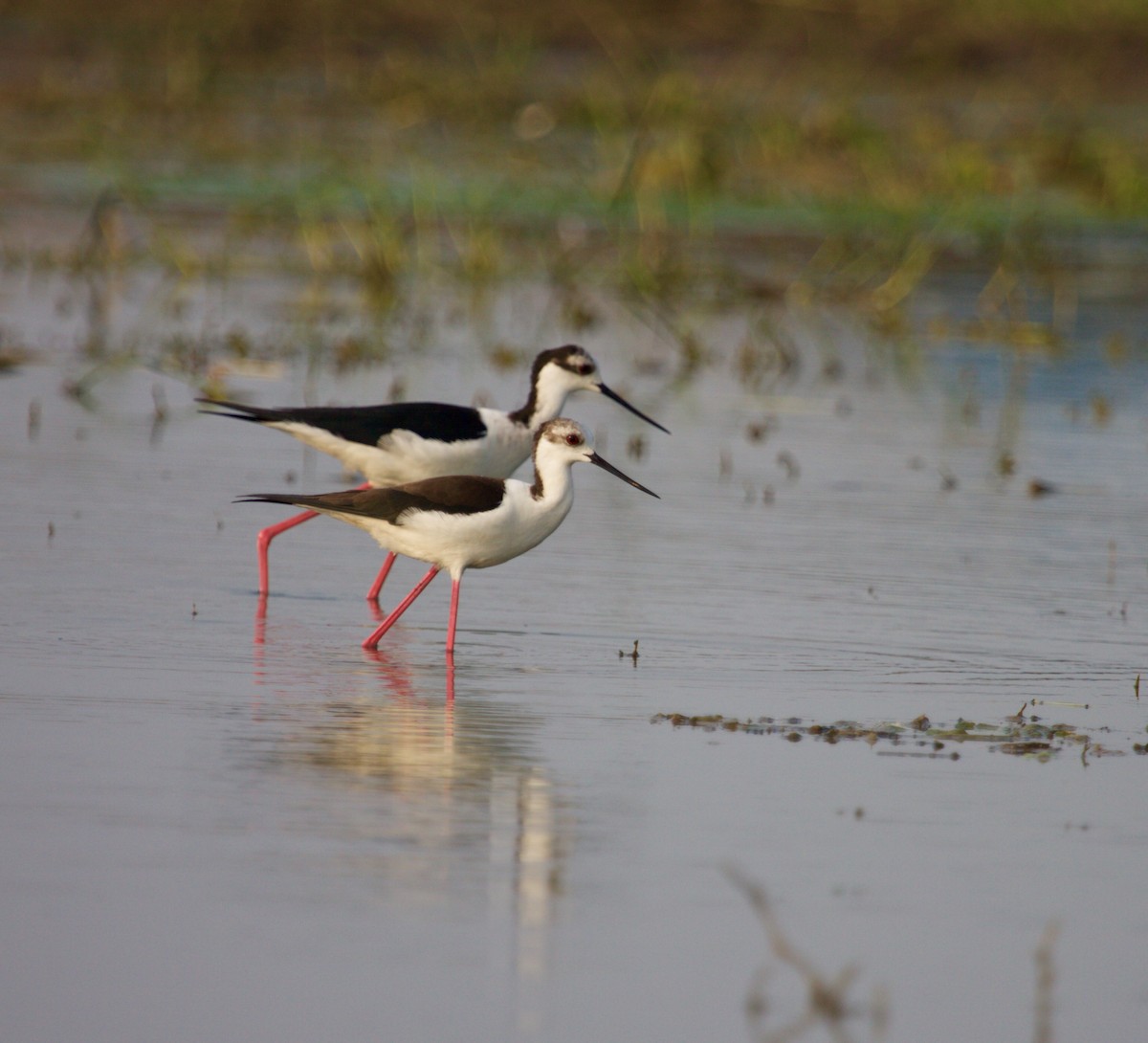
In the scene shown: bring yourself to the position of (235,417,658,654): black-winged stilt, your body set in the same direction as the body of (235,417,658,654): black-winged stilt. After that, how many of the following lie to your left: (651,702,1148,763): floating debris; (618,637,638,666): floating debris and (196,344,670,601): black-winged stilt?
1

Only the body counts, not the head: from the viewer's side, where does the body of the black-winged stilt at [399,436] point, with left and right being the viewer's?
facing to the right of the viewer

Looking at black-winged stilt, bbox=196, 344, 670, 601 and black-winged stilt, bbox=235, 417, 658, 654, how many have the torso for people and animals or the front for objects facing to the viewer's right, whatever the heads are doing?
2

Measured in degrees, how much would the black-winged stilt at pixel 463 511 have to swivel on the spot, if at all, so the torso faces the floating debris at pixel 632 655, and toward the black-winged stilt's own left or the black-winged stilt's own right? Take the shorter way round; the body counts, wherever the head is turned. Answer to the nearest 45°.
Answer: approximately 45° to the black-winged stilt's own right

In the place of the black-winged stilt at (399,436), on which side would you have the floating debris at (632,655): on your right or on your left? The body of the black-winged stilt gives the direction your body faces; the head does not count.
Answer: on your right

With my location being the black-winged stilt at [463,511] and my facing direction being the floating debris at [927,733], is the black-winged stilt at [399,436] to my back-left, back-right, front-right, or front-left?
back-left

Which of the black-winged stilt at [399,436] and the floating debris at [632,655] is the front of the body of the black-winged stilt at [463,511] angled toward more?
the floating debris

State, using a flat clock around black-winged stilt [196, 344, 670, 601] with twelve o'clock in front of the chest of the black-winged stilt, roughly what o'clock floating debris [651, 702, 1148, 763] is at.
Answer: The floating debris is roughly at 2 o'clock from the black-winged stilt.

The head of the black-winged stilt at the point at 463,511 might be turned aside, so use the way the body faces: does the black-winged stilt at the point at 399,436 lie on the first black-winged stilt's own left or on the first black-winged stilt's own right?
on the first black-winged stilt's own left

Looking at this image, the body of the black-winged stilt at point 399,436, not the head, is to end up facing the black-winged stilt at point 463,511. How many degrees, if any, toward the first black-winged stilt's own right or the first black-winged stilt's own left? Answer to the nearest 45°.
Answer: approximately 90° to the first black-winged stilt's own right

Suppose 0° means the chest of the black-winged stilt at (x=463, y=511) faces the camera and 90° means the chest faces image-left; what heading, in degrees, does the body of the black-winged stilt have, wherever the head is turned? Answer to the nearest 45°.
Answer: approximately 270°
